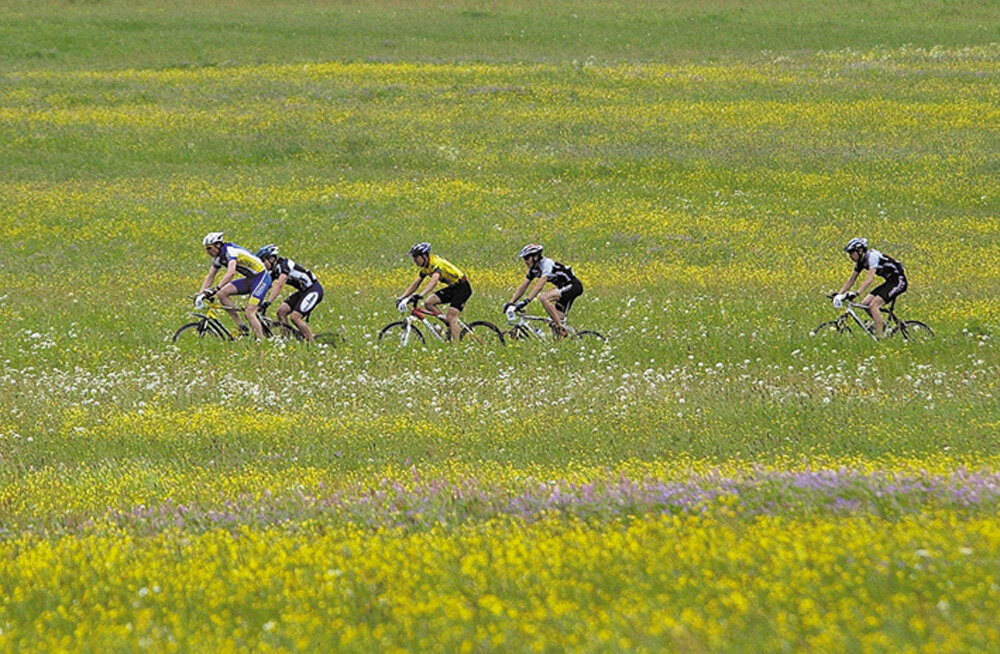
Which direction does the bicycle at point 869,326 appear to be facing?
to the viewer's left

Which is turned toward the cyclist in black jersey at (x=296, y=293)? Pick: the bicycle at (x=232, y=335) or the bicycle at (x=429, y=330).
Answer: the bicycle at (x=429, y=330)

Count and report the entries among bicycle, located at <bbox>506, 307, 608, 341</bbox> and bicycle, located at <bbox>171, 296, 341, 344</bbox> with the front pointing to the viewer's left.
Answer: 2

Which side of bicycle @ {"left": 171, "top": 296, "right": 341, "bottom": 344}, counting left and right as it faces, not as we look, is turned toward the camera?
left

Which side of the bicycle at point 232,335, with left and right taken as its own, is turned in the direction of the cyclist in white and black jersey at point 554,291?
back

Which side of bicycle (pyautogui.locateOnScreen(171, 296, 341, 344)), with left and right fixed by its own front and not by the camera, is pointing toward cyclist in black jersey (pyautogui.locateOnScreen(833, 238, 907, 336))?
back

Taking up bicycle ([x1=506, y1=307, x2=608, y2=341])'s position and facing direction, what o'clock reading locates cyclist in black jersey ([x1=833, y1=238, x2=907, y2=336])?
The cyclist in black jersey is roughly at 6 o'clock from the bicycle.

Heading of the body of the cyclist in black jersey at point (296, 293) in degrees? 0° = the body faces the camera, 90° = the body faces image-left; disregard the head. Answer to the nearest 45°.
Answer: approximately 90°

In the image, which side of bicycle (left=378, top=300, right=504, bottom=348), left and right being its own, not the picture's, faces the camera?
left

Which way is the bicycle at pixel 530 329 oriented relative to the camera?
to the viewer's left
